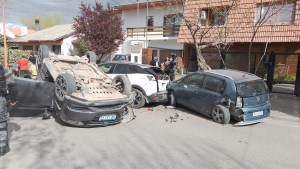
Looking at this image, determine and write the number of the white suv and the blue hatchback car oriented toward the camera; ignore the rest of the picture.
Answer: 0

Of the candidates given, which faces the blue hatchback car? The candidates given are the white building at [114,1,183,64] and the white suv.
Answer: the white building

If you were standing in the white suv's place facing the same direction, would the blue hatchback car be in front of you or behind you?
behind

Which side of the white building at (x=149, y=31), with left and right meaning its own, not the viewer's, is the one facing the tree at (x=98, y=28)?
right

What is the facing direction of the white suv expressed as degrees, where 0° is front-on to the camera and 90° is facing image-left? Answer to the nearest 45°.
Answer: approximately 135°

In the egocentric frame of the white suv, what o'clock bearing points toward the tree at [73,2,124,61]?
The tree is roughly at 1 o'clock from the white suv.

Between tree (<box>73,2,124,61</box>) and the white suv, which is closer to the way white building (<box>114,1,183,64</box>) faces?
the white suv

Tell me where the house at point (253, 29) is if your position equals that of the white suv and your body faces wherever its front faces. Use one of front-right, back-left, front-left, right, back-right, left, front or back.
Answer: right

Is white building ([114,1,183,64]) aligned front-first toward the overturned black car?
yes

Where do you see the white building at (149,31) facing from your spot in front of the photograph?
facing the viewer

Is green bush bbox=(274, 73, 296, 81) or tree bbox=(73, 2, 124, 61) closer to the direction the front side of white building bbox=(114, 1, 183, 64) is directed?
the green bush

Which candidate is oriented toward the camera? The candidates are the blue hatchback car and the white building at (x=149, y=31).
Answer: the white building

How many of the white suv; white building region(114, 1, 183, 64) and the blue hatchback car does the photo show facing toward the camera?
1
